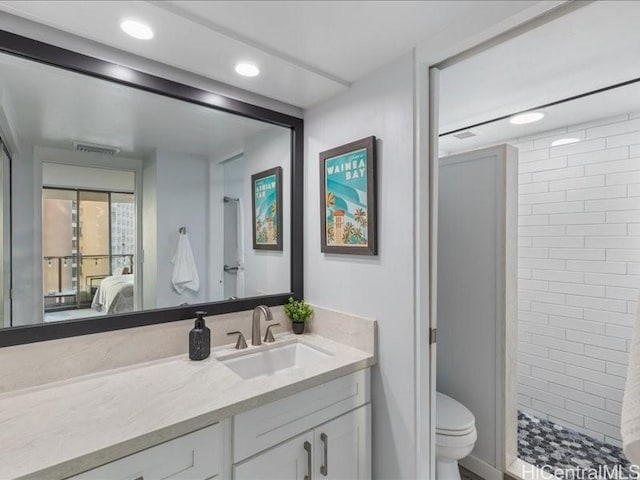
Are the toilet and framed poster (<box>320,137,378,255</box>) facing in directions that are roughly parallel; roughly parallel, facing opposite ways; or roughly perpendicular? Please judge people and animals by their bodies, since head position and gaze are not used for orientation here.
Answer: roughly perpendicular

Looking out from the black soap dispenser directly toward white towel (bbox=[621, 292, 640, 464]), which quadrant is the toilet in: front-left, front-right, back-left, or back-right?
front-left

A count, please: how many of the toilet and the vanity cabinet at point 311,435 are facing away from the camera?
0

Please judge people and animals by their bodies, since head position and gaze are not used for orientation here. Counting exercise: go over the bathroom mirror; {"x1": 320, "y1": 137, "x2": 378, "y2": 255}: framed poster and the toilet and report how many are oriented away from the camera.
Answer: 0
